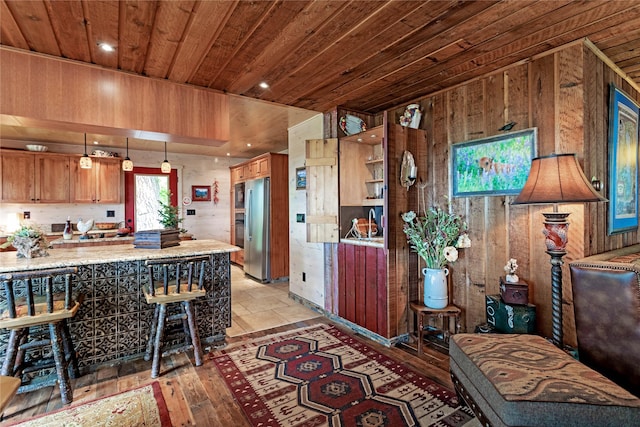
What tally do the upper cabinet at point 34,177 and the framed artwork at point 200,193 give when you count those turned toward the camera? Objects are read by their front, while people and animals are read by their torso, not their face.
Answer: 2

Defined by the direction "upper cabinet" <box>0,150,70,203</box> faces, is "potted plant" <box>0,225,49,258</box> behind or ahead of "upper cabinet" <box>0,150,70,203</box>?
ahead

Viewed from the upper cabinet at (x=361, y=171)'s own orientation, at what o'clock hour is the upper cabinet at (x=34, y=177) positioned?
the upper cabinet at (x=34, y=177) is roughly at 2 o'clock from the upper cabinet at (x=361, y=171).

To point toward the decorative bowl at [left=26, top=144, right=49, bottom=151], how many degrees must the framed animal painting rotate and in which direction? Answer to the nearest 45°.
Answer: approximately 45° to its right

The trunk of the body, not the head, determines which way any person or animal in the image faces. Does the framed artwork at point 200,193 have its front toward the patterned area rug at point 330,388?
yes

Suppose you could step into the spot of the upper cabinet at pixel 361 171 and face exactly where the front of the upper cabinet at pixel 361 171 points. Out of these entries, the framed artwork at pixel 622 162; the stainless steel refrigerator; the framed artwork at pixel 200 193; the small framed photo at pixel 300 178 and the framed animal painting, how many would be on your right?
3

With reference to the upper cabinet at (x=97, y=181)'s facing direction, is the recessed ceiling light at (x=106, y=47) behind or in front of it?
in front

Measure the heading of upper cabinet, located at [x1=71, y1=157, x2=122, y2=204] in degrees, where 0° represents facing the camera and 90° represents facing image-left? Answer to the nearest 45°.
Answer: approximately 0°

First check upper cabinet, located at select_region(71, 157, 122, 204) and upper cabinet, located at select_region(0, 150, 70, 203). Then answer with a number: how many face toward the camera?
2

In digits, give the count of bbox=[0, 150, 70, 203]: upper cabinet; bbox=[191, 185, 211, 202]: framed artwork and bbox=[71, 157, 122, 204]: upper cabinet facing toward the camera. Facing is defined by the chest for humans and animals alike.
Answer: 3

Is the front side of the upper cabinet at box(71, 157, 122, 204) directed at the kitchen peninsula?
yes

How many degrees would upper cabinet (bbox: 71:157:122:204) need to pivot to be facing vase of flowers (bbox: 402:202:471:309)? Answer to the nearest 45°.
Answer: approximately 45° to its left
